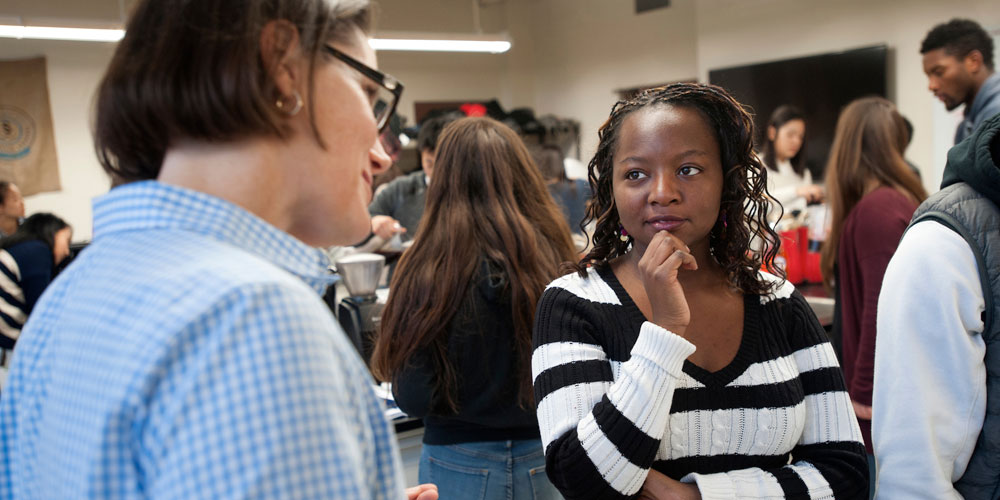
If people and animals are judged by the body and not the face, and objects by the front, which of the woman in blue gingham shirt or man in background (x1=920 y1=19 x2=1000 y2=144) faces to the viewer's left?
the man in background

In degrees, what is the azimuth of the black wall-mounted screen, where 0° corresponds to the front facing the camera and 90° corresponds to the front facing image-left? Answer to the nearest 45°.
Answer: approximately 45°

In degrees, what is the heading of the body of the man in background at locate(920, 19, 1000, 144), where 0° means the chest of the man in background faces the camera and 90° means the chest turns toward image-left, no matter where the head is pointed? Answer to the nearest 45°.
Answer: approximately 90°

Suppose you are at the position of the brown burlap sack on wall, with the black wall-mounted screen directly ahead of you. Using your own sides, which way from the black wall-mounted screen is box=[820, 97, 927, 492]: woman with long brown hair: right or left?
right

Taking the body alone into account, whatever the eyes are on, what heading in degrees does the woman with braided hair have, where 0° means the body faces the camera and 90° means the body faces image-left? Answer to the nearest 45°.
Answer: approximately 0°

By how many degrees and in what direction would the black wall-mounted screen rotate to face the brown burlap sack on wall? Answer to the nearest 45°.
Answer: approximately 45° to its right

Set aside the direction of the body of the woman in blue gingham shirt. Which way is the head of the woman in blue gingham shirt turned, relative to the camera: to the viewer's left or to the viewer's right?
to the viewer's right

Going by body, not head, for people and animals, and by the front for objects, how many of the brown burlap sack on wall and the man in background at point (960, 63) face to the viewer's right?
0

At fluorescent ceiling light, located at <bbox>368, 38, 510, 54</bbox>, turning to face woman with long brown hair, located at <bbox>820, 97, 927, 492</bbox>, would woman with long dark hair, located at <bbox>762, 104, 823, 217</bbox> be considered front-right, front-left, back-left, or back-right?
front-left

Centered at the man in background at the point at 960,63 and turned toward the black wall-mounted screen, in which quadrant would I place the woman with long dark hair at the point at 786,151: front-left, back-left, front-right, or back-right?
front-left

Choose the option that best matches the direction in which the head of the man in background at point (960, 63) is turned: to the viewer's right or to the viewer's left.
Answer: to the viewer's left

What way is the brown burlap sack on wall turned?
toward the camera

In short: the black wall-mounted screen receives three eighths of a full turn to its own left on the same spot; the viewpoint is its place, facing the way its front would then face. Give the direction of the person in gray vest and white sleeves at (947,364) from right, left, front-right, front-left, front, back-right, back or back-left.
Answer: right

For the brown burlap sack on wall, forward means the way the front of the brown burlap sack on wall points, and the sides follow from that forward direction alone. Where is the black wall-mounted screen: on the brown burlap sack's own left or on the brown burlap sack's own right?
on the brown burlap sack's own left
